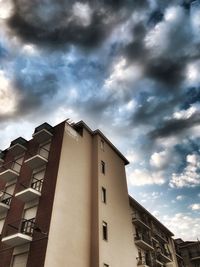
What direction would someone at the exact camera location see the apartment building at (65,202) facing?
facing the viewer and to the left of the viewer

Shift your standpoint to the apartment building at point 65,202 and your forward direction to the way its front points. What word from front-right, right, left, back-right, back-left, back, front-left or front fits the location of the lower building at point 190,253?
back
